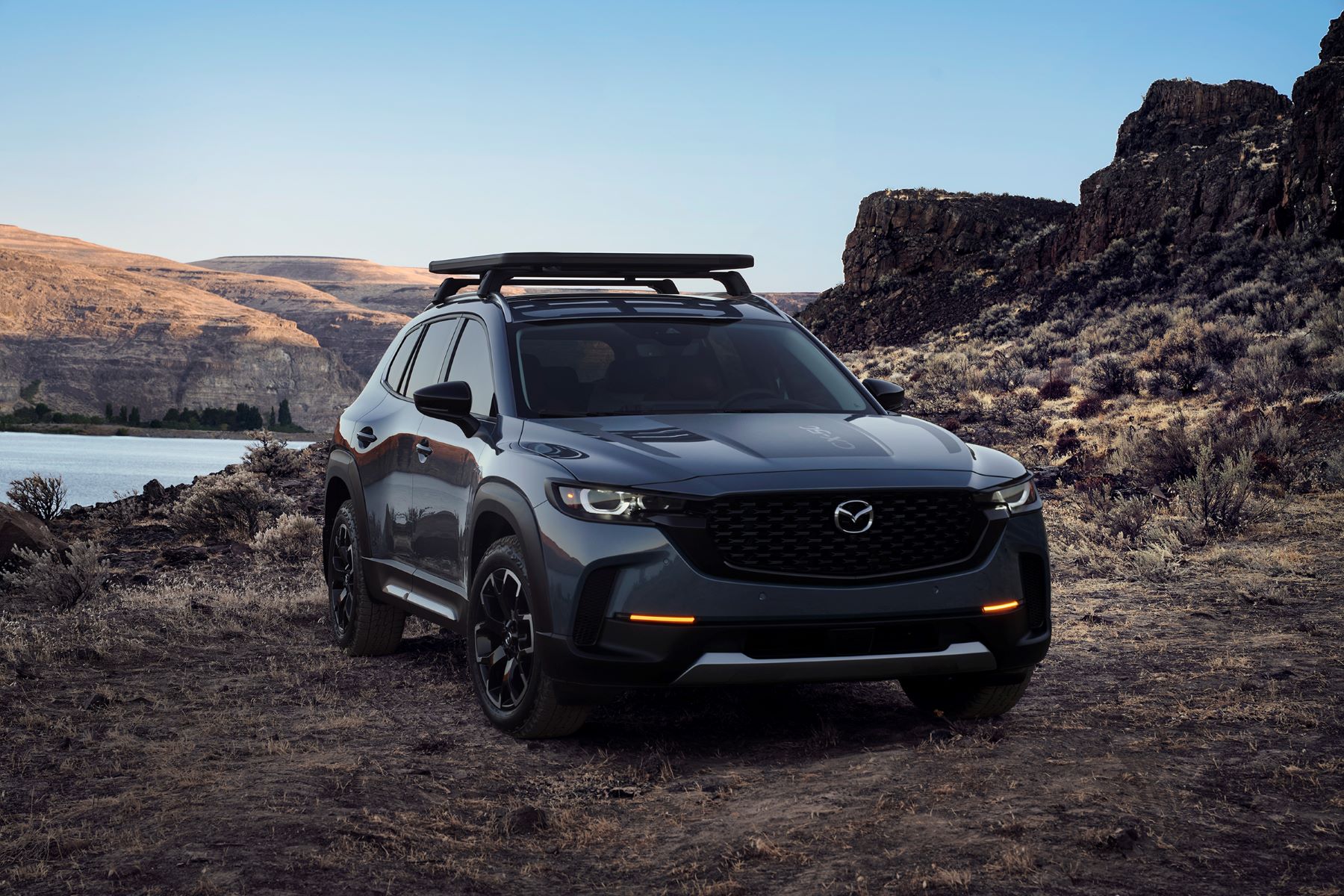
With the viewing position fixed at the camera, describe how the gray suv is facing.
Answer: facing the viewer and to the right of the viewer

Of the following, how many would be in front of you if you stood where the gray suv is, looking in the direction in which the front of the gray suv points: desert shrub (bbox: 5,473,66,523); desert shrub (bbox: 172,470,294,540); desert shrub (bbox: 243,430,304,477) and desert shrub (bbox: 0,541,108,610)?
0

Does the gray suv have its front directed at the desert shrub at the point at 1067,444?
no

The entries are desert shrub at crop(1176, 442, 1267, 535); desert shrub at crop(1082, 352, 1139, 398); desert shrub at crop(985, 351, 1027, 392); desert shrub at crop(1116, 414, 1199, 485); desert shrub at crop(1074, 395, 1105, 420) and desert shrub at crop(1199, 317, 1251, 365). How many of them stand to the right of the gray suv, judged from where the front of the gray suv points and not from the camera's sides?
0

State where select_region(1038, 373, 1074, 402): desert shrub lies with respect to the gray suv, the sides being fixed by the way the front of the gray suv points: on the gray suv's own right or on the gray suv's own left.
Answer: on the gray suv's own left

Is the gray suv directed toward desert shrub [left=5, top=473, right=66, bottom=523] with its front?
no

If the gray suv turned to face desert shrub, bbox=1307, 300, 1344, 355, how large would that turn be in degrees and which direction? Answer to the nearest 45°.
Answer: approximately 90° to its left

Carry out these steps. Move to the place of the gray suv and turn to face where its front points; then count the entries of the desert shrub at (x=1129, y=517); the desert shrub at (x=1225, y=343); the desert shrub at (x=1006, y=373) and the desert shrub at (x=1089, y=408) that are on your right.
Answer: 0

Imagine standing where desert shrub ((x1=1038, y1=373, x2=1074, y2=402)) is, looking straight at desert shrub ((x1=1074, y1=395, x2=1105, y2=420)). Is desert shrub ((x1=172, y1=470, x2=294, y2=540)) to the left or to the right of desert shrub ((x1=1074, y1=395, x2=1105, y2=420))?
right

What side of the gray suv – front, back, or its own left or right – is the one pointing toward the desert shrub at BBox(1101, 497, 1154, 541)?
left

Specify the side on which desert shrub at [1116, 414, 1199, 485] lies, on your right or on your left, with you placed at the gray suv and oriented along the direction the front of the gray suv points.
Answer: on your left

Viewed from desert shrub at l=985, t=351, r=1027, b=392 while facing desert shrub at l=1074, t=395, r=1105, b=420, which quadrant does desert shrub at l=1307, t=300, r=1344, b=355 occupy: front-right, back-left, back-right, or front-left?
front-left

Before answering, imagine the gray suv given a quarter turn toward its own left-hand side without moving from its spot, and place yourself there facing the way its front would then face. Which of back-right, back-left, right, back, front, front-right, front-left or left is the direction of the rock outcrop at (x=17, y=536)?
left

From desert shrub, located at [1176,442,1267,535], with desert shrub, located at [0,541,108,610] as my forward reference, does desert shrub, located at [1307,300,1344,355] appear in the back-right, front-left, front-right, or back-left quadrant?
back-right

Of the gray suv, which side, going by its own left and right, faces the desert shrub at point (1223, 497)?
left

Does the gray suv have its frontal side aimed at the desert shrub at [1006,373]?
no
